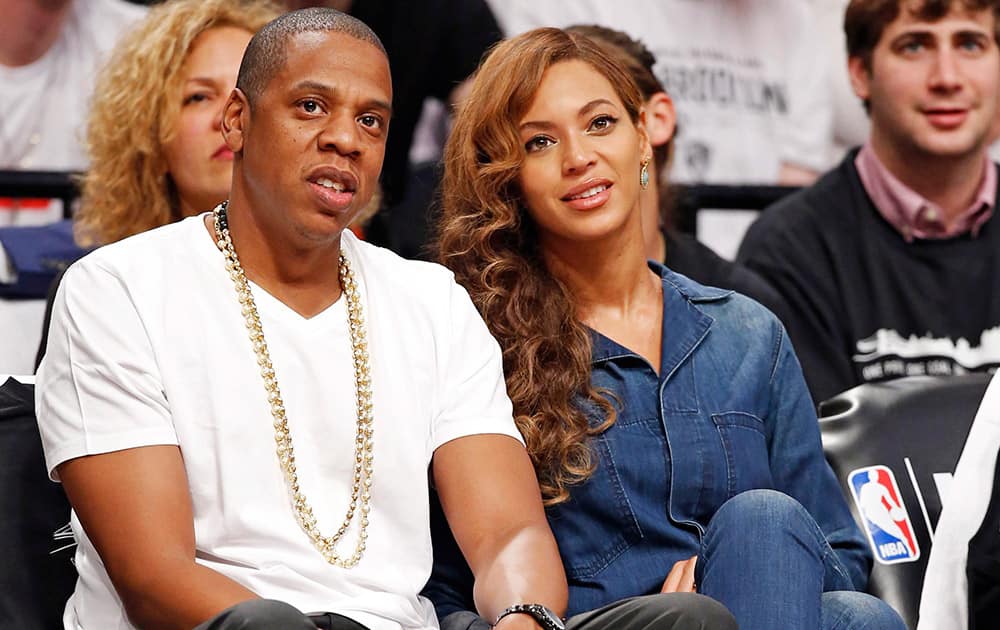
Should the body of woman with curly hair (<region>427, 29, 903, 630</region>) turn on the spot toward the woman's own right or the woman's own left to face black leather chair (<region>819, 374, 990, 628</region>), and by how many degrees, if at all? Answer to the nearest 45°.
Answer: approximately 135° to the woman's own left

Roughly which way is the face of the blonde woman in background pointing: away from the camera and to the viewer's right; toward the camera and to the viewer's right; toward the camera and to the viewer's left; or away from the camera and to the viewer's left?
toward the camera and to the viewer's right

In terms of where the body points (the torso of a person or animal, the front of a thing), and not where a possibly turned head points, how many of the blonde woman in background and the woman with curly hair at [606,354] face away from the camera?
0

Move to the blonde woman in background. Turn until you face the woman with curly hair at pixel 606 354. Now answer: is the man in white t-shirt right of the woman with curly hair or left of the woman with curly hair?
right

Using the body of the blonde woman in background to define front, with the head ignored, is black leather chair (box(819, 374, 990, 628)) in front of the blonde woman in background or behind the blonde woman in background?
in front

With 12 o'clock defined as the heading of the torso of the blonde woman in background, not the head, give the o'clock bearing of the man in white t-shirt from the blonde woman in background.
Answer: The man in white t-shirt is roughly at 1 o'clock from the blonde woman in background.

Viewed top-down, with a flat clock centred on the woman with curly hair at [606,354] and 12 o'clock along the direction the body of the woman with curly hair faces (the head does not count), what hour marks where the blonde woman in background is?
The blonde woman in background is roughly at 4 o'clock from the woman with curly hair.

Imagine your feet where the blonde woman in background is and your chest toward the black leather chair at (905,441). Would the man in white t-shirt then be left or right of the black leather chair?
right

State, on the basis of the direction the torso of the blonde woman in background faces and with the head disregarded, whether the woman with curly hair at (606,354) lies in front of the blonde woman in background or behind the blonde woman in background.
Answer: in front
